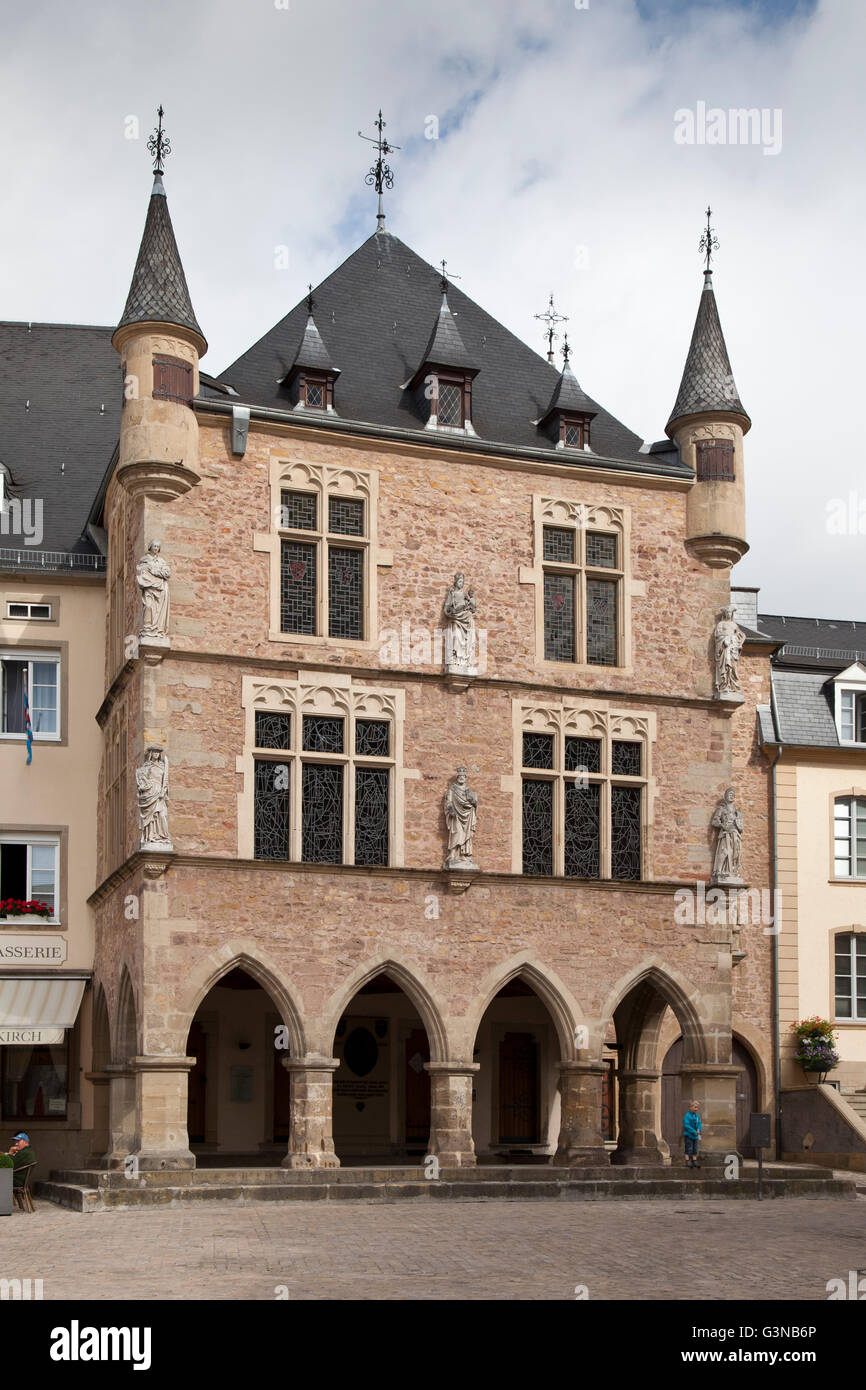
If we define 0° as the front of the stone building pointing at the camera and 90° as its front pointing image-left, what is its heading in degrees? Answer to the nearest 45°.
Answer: approximately 0°

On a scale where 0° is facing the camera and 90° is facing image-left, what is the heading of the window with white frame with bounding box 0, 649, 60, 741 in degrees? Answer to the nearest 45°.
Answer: approximately 0°

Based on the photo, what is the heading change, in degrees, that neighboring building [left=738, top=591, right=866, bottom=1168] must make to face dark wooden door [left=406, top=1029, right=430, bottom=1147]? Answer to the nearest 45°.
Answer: approximately 45° to its right

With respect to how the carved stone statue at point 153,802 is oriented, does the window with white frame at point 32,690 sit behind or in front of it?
behind

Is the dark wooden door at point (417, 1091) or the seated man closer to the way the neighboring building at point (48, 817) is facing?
the seated man

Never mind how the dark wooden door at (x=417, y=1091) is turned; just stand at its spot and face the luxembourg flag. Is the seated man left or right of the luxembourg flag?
left
